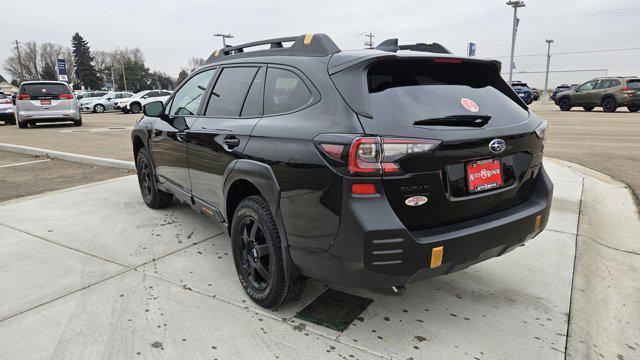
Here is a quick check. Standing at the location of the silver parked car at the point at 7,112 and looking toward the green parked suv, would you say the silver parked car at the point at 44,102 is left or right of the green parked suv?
right

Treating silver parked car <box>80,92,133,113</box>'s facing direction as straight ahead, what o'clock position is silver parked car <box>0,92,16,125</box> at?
silver parked car <box>0,92,16,125</box> is roughly at 11 o'clock from silver parked car <box>80,92,133,113</box>.

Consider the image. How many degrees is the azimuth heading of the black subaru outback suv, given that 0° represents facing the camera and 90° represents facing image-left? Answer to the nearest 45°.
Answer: approximately 135°

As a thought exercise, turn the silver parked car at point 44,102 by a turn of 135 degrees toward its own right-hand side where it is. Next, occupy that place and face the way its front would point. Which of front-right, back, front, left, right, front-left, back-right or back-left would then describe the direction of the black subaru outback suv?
front-right

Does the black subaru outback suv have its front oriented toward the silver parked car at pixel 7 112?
yes

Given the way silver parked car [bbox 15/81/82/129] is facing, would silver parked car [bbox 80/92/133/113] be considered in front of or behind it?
in front

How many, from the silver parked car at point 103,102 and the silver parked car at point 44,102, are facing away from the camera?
1

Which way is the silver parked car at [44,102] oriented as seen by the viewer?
away from the camera

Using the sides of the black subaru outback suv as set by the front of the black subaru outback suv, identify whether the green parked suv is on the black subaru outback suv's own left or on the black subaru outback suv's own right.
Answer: on the black subaru outback suv's own right

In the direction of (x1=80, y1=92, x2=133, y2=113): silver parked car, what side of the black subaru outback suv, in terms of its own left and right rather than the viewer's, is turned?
front

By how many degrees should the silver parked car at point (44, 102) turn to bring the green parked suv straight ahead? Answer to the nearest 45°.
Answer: approximately 90° to its right

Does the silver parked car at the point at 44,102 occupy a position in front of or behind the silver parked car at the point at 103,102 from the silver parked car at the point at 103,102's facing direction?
in front

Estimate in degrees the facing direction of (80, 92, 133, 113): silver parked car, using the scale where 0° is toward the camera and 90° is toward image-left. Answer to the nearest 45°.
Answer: approximately 45°

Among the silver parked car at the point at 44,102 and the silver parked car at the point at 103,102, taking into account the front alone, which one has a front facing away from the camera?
the silver parked car at the point at 44,102
